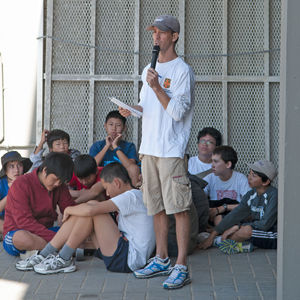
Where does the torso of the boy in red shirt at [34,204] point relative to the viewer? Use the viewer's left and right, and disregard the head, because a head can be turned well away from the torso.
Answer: facing the viewer and to the right of the viewer

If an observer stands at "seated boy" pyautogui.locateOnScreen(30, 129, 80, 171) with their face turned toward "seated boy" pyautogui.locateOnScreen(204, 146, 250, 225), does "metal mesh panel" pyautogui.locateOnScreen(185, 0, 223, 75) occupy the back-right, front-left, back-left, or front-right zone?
front-left

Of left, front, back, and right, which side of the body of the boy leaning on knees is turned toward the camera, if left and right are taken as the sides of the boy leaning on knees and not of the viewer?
left

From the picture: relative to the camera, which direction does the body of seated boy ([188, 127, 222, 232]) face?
toward the camera

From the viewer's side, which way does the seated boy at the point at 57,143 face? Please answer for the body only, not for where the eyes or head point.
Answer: toward the camera

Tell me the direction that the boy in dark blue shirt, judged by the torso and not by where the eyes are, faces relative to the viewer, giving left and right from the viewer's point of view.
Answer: facing the viewer

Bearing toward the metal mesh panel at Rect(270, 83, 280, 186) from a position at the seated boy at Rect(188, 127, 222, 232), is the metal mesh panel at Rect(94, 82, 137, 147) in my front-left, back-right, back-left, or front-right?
back-left

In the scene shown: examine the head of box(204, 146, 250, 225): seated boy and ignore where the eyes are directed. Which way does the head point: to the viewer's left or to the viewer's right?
to the viewer's left

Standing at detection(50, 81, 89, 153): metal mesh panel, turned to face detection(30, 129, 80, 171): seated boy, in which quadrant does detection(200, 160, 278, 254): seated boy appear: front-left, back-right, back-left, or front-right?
front-left

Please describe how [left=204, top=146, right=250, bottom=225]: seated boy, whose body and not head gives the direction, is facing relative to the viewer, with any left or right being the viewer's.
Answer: facing the viewer and to the left of the viewer

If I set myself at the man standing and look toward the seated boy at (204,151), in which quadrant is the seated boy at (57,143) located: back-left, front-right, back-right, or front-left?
front-left

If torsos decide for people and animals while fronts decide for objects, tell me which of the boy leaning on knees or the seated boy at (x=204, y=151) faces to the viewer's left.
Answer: the boy leaning on knees

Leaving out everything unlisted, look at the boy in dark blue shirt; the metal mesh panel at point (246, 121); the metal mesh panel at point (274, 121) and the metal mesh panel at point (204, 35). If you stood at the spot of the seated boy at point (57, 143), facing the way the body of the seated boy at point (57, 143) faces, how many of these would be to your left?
4

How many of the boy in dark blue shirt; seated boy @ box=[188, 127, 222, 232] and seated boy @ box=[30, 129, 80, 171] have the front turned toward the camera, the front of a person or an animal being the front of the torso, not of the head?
3

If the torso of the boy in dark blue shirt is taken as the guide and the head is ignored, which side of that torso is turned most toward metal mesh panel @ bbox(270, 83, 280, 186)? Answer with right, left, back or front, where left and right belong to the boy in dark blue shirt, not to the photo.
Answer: left

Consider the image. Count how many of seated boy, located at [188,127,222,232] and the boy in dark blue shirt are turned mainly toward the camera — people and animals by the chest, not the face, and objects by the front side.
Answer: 2

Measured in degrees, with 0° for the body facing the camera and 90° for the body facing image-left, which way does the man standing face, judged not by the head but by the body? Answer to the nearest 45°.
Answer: approximately 45°
